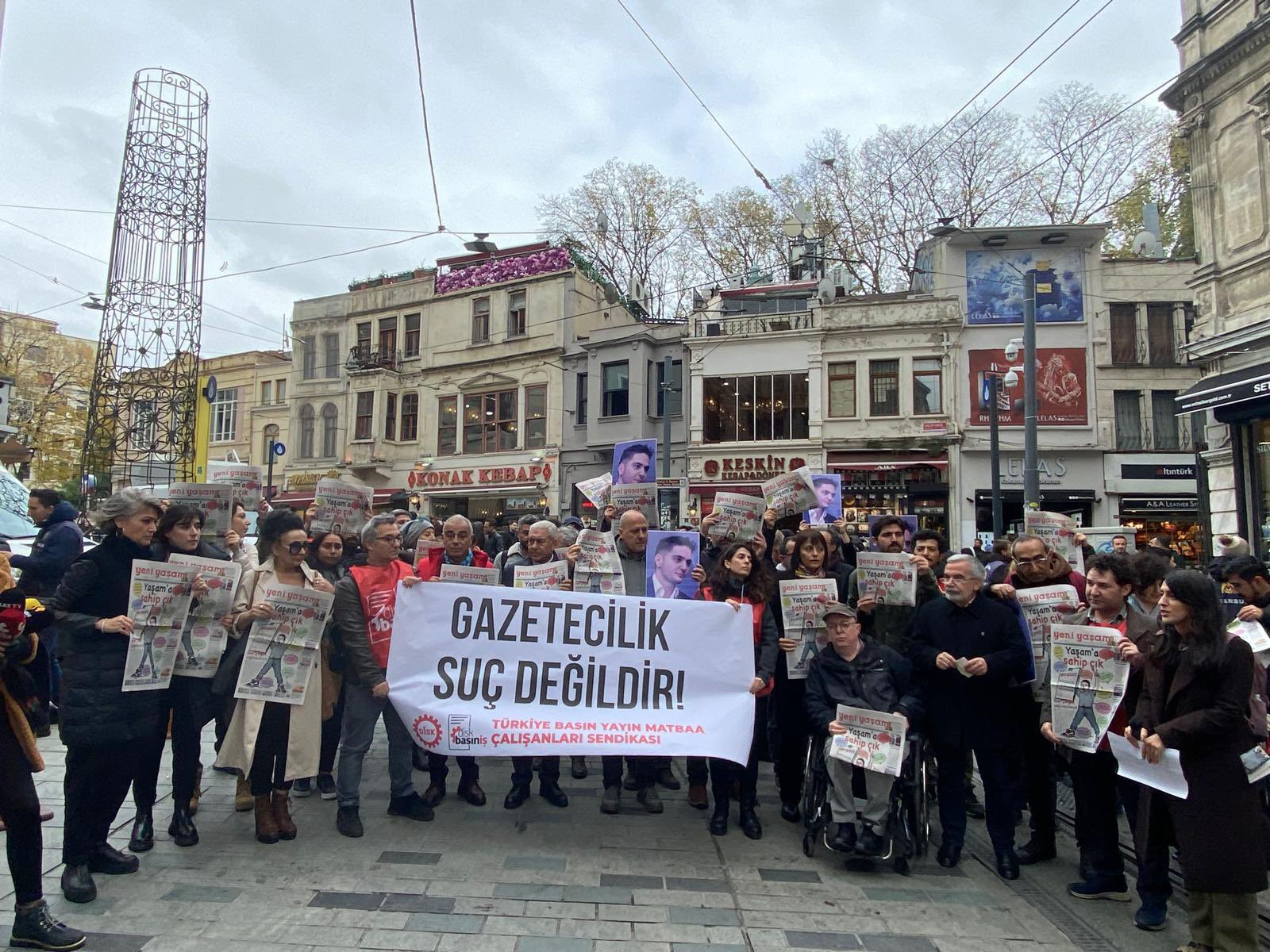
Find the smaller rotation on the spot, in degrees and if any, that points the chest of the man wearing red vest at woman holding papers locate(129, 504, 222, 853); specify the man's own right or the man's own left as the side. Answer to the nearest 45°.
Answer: approximately 135° to the man's own right

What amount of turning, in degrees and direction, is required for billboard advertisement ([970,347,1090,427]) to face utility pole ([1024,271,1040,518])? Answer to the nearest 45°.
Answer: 0° — it already faces it

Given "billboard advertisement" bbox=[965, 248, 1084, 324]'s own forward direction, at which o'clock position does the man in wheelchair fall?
The man in wheelchair is roughly at 12 o'clock from the billboard advertisement.

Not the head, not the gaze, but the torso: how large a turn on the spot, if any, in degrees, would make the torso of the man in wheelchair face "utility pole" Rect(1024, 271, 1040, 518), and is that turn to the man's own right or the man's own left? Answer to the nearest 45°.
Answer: approximately 180°

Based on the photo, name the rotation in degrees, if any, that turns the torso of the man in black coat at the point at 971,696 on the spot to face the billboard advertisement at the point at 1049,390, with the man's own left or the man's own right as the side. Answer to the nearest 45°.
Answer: approximately 180°

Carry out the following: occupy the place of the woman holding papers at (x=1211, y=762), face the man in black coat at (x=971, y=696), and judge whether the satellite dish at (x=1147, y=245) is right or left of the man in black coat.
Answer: right
